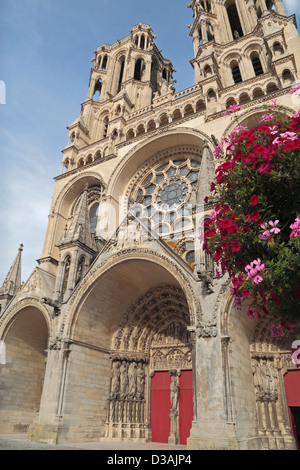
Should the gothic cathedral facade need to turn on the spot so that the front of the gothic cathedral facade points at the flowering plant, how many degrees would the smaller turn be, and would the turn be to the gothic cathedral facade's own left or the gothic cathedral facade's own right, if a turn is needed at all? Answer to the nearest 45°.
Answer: approximately 45° to the gothic cathedral facade's own left

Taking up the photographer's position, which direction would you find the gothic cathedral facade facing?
facing the viewer and to the left of the viewer
